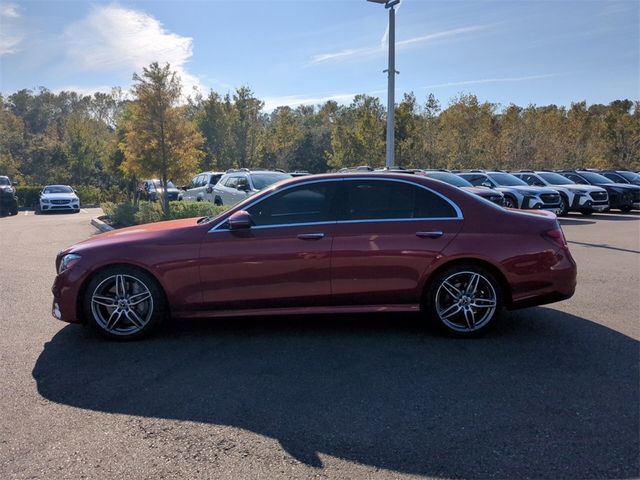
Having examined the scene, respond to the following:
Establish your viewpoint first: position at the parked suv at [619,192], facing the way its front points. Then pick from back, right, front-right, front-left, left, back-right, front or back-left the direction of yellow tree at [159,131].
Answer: right

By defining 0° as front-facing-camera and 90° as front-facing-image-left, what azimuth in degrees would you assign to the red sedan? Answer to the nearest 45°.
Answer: approximately 90°

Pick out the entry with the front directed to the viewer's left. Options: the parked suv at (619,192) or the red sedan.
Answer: the red sedan

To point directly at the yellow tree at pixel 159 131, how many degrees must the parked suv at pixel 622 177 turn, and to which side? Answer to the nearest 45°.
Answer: approximately 90° to its right

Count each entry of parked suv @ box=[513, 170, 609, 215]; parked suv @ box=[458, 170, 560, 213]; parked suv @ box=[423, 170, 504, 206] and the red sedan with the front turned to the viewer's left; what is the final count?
1

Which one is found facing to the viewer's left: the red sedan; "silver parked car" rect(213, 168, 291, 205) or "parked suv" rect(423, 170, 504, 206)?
the red sedan

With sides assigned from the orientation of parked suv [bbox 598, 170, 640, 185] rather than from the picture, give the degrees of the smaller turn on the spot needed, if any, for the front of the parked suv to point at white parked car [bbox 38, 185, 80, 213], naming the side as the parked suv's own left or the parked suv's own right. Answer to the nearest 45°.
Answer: approximately 90° to the parked suv's own right

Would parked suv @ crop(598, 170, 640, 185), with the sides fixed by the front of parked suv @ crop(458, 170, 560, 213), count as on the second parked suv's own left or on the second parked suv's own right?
on the second parked suv's own left

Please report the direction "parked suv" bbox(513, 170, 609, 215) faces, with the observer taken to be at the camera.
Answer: facing the viewer and to the right of the viewer

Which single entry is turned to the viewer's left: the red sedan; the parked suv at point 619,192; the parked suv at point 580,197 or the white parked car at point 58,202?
the red sedan

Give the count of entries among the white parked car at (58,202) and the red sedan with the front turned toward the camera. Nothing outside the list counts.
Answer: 1

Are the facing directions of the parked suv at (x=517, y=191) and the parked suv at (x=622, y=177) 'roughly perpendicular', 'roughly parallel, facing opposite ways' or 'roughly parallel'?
roughly parallel

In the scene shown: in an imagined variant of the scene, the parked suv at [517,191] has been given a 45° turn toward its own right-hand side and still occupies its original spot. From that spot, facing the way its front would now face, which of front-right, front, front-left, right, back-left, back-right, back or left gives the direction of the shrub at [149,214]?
front-right

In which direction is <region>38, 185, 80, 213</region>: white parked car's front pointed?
toward the camera

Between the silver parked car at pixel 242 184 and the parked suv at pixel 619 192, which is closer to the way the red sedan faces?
the silver parked car

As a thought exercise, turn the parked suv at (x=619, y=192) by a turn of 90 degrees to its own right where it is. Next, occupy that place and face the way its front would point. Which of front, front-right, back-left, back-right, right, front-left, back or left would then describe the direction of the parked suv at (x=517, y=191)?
front
